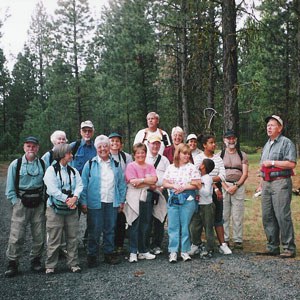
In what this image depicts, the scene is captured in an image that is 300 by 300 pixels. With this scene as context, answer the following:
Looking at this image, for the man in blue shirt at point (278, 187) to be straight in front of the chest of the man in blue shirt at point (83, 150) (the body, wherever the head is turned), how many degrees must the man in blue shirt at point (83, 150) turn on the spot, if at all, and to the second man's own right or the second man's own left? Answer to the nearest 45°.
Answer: approximately 90° to the second man's own left

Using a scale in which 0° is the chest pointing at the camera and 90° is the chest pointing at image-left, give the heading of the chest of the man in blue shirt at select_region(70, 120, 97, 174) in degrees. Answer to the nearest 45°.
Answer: approximately 0°

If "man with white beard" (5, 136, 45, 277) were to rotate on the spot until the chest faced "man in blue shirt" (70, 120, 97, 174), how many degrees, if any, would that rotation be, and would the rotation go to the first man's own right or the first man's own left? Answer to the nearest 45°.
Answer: approximately 135° to the first man's own left

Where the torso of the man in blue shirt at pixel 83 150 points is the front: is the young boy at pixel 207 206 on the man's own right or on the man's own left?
on the man's own left

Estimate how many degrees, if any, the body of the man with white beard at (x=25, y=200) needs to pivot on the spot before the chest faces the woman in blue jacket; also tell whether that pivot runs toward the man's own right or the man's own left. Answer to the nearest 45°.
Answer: approximately 90° to the man's own left

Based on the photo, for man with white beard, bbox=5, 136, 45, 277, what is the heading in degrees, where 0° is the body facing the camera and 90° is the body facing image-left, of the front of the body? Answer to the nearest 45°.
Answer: approximately 0°

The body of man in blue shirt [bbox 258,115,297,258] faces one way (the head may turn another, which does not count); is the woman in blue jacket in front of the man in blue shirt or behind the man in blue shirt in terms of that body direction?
in front

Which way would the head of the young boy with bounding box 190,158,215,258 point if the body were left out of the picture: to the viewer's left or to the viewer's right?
to the viewer's left

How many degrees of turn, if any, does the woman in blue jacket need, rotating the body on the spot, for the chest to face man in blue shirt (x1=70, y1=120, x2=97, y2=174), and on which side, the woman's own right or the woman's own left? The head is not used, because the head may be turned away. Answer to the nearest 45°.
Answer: approximately 180°
